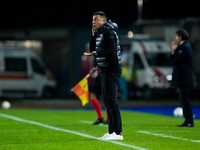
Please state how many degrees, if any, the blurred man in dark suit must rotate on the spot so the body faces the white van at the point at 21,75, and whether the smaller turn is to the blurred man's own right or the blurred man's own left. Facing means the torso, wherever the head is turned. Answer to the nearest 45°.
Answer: approximately 45° to the blurred man's own right

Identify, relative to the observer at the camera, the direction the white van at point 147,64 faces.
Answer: facing the viewer and to the right of the viewer

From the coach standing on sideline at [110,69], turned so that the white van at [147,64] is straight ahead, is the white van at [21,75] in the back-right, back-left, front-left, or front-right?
front-left

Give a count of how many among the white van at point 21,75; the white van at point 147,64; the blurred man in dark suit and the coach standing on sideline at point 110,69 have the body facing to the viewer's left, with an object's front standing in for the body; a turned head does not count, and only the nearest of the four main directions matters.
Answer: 2

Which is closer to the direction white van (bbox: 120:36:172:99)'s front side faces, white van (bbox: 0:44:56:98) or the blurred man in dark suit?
the blurred man in dark suit

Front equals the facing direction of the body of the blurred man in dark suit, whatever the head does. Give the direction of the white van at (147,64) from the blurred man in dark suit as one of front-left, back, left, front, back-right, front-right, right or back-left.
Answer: right

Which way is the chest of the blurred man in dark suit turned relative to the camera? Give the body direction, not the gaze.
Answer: to the viewer's left
